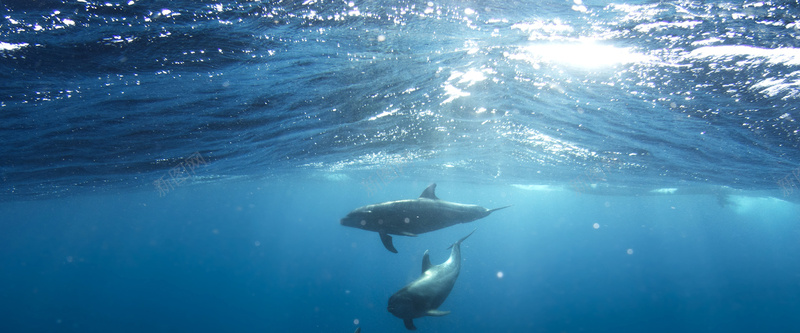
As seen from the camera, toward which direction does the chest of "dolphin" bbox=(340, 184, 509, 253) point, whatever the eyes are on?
to the viewer's left
